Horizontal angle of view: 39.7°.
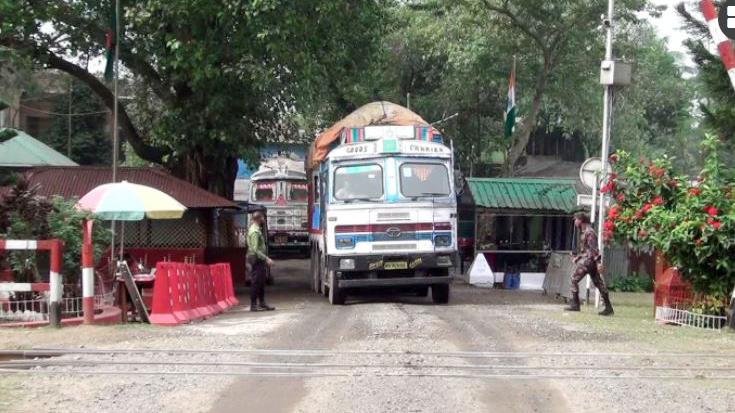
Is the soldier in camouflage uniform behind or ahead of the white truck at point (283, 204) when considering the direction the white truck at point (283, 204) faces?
ahead

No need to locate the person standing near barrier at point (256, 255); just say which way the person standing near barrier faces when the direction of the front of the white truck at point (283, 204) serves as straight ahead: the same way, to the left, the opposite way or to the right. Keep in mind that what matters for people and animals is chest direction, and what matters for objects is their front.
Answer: to the left

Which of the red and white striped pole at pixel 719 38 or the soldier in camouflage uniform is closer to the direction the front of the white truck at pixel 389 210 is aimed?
the red and white striped pole

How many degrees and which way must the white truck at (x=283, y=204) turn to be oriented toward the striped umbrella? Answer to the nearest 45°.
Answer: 0° — it already faces it

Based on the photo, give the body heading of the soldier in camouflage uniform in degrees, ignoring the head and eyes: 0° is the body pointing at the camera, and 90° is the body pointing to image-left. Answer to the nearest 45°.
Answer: approximately 90°

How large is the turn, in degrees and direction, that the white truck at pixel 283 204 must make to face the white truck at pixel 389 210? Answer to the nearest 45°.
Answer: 0° — it already faces it

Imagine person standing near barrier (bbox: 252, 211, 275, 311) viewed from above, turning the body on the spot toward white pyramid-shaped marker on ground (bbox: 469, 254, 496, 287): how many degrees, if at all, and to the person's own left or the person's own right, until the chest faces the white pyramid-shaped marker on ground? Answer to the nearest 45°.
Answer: approximately 45° to the person's own left

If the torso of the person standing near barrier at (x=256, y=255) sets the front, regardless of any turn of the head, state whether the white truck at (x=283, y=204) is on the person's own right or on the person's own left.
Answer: on the person's own left

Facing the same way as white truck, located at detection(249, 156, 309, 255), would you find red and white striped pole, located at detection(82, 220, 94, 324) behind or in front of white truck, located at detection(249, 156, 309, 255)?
in front

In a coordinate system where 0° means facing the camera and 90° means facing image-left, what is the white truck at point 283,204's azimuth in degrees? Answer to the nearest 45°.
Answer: approximately 0°
